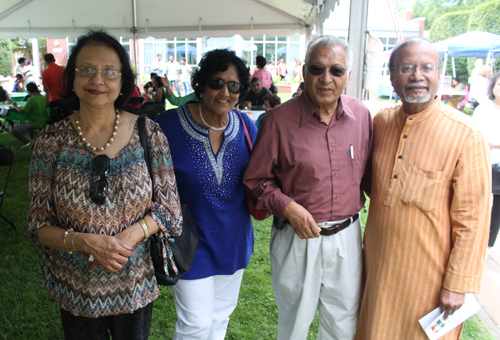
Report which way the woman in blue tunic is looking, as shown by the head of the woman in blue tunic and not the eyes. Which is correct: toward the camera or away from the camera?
toward the camera

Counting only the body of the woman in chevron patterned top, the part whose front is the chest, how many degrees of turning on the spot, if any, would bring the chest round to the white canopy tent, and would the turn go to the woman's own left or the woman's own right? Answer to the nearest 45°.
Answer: approximately 180°

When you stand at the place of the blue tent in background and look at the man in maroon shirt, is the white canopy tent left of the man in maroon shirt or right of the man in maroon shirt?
right

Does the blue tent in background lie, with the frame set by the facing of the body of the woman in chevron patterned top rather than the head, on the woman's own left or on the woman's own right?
on the woman's own left

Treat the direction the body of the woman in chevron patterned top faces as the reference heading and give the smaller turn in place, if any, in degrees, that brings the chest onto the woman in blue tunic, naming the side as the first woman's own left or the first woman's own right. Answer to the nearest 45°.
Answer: approximately 135° to the first woman's own left

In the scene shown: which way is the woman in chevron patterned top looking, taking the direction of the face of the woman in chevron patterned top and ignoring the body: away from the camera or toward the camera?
toward the camera

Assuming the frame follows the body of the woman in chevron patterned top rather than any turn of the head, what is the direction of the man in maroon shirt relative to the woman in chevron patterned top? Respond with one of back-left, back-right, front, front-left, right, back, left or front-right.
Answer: left

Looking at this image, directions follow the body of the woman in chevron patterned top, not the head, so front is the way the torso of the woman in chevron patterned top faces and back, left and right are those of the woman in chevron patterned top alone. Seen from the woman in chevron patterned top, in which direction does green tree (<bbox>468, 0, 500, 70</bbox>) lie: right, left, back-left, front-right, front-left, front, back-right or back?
back-left

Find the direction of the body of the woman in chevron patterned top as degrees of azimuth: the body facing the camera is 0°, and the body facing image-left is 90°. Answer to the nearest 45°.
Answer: approximately 0°

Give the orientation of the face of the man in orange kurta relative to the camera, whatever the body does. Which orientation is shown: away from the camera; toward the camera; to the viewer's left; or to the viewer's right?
toward the camera

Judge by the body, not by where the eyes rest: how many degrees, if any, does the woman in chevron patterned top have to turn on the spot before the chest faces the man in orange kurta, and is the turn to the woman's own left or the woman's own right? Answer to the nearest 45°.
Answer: approximately 90° to the woman's own left

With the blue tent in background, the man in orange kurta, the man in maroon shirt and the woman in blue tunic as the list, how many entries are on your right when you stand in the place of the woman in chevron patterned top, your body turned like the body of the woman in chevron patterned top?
0

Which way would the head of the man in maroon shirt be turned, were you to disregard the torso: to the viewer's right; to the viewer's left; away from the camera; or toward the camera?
toward the camera

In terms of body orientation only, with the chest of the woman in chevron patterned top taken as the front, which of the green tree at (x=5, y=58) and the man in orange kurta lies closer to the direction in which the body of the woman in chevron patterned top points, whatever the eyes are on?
the man in orange kurta
